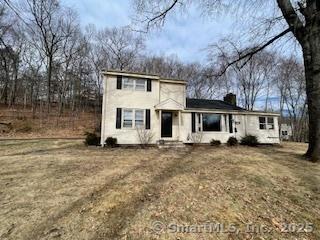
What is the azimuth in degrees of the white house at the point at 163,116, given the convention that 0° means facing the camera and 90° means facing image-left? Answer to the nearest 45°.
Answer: approximately 0°

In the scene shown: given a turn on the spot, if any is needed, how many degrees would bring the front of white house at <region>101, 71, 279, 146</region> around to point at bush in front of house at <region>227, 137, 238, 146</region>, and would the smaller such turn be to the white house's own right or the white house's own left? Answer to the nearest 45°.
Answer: approximately 90° to the white house's own left

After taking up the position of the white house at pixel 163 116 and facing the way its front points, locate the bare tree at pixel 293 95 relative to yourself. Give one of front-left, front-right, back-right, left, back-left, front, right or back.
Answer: back-left

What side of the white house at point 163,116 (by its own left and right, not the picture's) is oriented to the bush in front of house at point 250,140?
left
